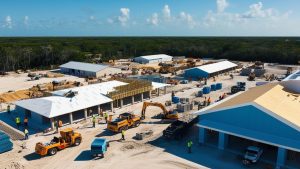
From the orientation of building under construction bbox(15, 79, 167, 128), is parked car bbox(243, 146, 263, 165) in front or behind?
in front

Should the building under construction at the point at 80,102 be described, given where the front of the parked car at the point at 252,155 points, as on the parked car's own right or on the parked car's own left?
on the parked car's own right

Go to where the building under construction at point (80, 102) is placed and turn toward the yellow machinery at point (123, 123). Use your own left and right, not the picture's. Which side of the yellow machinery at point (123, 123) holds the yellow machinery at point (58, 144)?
right

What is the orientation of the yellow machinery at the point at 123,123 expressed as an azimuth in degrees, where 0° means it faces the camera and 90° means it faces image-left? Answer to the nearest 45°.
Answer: approximately 45°

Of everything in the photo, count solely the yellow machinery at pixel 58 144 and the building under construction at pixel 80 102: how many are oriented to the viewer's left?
0

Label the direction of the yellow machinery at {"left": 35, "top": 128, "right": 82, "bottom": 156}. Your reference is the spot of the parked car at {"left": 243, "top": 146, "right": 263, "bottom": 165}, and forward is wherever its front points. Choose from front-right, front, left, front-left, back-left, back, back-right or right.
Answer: front-right
